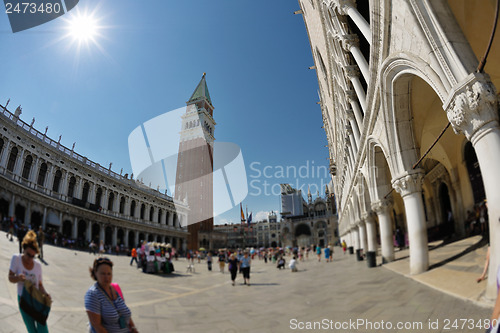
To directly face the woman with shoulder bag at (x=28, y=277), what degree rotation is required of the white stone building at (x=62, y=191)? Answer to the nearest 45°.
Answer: approximately 45° to its right

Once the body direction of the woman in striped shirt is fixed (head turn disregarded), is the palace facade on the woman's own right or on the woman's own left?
on the woman's own left

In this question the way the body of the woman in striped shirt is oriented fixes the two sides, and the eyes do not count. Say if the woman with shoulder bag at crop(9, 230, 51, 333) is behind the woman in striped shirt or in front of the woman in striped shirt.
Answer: behind

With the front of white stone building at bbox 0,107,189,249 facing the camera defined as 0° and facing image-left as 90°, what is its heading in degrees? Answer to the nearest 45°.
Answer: approximately 315°

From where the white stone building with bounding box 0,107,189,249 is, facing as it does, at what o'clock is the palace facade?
The palace facade is roughly at 1 o'clock from the white stone building.

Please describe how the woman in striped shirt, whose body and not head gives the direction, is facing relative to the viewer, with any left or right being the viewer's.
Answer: facing the viewer and to the right of the viewer

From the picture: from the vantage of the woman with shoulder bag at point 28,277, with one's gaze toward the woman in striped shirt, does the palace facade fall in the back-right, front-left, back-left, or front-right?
front-left

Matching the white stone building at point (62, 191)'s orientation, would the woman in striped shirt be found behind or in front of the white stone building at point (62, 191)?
in front

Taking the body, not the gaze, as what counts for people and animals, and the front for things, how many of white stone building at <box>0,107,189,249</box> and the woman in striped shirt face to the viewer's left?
0
